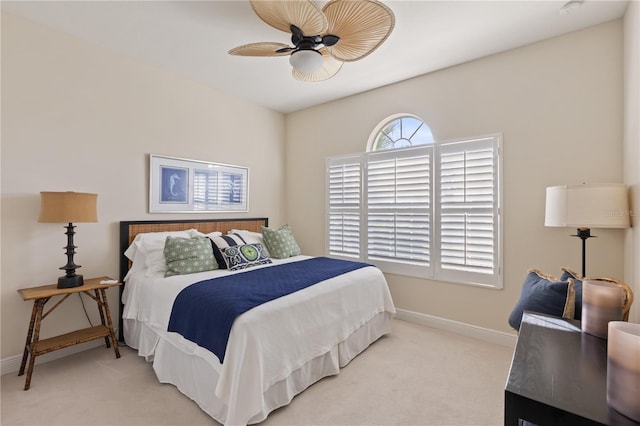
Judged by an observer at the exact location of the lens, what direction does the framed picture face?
facing the viewer and to the right of the viewer

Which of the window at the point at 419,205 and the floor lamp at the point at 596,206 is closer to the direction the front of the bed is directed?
the floor lamp

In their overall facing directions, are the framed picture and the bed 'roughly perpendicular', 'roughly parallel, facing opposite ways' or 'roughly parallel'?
roughly parallel

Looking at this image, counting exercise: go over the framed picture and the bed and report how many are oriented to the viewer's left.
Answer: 0

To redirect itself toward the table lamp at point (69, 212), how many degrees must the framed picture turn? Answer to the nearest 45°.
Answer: approximately 90° to its right

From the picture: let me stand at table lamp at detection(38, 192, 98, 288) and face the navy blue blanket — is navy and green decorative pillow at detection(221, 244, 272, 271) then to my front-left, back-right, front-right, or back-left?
front-left

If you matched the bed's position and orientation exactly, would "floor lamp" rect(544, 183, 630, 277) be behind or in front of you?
in front

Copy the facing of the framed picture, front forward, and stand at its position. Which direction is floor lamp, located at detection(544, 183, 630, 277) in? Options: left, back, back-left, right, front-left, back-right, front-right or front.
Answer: front

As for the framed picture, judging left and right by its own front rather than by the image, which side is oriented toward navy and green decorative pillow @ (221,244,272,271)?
front

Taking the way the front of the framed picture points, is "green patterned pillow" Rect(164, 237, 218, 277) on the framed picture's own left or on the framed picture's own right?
on the framed picture's own right

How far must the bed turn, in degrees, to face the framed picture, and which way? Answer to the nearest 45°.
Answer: approximately 180°

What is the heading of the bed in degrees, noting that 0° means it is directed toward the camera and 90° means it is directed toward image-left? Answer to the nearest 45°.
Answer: approximately 315°
